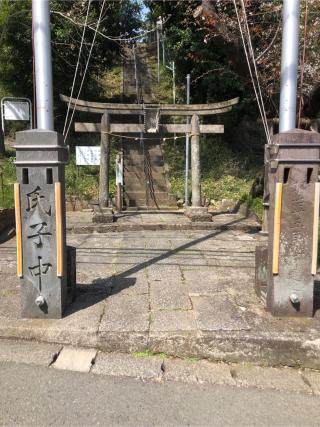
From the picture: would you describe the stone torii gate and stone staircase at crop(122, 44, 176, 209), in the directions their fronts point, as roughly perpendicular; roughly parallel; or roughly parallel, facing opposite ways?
roughly parallel

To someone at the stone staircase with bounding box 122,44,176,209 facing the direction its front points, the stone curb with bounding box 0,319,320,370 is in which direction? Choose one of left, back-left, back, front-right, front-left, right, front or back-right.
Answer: front

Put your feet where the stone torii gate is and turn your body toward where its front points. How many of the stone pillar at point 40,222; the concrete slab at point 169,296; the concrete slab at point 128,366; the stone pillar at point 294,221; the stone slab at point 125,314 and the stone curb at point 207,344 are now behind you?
0

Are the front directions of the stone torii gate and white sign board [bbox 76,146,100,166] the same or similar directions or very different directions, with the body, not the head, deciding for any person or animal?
same or similar directions

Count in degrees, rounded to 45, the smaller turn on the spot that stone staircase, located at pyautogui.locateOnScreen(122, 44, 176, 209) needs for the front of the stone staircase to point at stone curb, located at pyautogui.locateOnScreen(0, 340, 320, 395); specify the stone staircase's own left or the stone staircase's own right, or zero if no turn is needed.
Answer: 0° — it already faces it

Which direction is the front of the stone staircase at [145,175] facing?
toward the camera

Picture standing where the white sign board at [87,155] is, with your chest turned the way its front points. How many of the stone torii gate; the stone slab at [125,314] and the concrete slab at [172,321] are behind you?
0

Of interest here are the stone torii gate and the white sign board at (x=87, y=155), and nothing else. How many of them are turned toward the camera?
2

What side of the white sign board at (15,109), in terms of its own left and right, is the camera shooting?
front

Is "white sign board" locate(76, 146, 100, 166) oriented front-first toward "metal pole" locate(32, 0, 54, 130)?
yes

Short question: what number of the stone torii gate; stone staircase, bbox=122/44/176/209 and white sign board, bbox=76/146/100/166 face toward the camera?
3

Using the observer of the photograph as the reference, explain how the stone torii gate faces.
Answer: facing the viewer

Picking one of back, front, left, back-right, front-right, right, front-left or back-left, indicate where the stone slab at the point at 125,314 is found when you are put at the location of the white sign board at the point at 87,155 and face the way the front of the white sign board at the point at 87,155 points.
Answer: front

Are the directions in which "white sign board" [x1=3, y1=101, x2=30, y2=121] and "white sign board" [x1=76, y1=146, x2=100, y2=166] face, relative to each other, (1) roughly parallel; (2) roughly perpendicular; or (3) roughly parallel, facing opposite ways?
roughly parallel

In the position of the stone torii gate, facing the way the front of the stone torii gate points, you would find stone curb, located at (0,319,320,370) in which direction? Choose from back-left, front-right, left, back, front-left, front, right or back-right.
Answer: front

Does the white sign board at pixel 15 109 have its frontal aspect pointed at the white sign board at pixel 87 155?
no

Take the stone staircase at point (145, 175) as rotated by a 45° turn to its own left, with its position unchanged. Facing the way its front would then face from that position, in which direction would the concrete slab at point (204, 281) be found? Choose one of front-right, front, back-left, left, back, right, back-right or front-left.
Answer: front-right

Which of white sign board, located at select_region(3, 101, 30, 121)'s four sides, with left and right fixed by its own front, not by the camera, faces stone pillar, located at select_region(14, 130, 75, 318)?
front

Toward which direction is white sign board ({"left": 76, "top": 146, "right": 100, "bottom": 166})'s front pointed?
toward the camera
